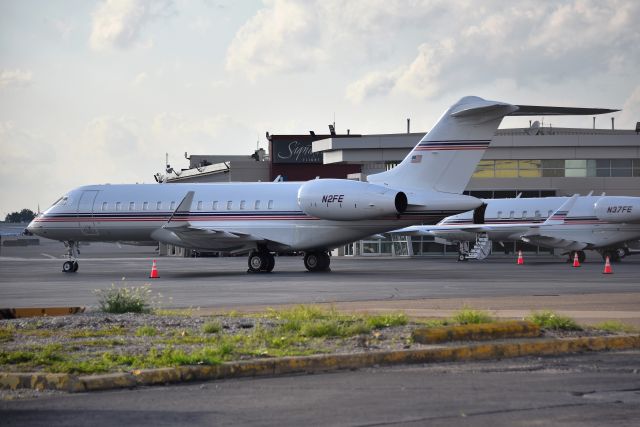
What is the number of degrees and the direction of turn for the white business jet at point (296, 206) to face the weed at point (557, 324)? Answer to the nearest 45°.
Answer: approximately 135° to its left

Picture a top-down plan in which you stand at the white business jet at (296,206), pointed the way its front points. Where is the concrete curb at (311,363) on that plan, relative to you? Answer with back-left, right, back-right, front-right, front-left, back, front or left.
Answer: back-left

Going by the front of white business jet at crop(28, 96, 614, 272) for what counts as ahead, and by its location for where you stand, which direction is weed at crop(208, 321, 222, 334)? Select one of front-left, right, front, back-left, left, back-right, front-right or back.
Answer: back-left

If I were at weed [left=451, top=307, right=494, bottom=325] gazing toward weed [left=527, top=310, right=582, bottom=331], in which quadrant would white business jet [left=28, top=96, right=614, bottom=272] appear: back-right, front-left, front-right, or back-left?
back-left

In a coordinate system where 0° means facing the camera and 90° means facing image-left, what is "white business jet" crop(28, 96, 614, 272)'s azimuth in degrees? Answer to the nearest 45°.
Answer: approximately 135°

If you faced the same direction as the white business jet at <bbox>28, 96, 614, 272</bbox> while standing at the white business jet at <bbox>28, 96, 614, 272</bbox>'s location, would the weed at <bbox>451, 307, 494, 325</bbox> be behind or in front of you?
behind

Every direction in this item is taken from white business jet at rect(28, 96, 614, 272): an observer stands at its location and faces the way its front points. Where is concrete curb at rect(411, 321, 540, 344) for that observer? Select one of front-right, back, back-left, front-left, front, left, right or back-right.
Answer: back-left
